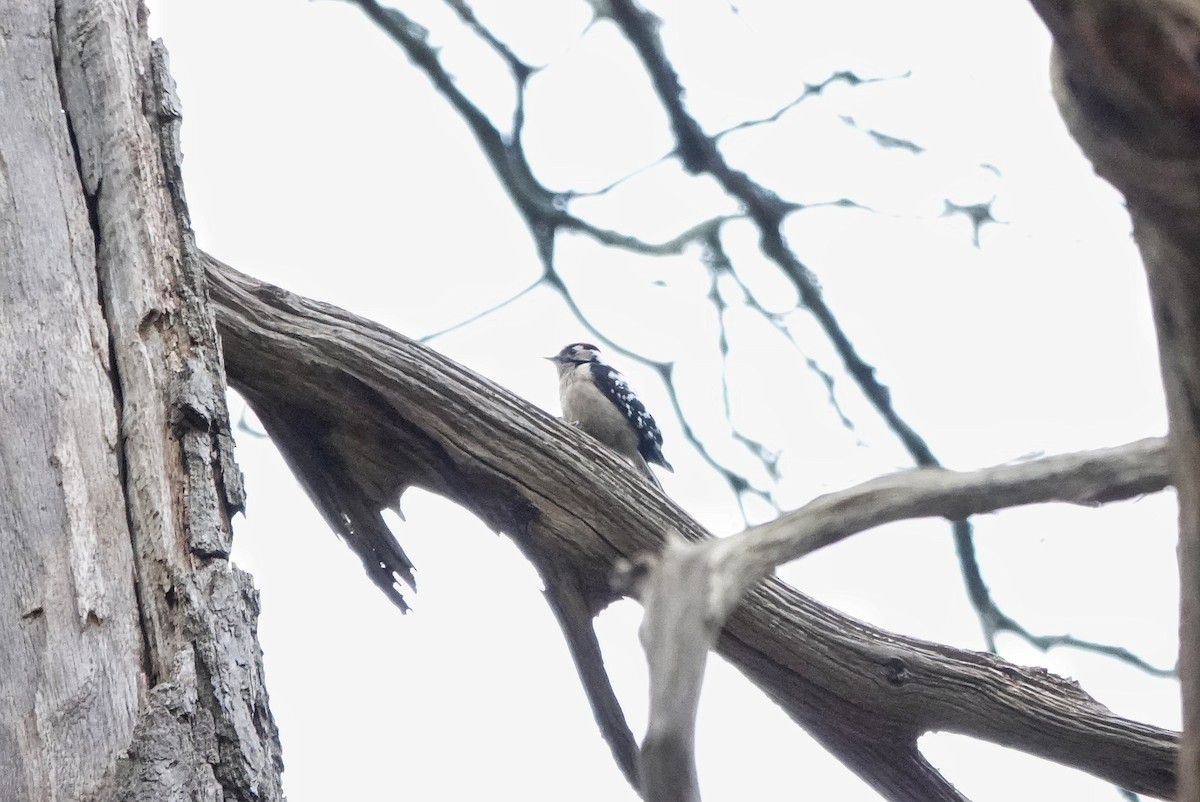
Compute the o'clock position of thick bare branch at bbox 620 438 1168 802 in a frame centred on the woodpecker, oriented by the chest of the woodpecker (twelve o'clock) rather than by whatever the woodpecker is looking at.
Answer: The thick bare branch is roughly at 9 o'clock from the woodpecker.

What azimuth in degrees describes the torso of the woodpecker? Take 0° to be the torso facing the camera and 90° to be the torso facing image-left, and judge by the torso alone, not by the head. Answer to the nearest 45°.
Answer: approximately 90°

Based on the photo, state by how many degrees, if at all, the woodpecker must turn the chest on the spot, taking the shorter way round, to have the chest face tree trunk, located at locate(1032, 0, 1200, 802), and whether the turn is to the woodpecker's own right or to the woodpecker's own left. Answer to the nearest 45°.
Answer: approximately 90° to the woodpecker's own left
